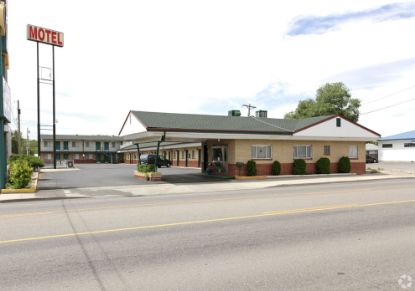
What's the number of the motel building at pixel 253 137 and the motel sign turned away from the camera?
0

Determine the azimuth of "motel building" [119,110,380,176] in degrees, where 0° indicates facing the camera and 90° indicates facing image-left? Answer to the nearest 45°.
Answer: approximately 45°

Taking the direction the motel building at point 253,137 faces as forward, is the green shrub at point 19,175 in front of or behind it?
in front
